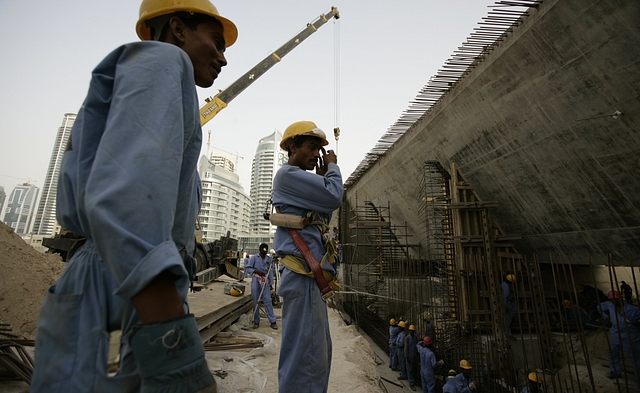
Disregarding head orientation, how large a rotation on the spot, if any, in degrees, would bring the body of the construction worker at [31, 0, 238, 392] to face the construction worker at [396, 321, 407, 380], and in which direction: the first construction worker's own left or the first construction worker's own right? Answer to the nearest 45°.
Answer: approximately 45° to the first construction worker's own left

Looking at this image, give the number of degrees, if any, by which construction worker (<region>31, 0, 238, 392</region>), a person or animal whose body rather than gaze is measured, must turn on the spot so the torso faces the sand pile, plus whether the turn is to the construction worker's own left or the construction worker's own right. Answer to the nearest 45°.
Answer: approximately 90° to the construction worker's own left

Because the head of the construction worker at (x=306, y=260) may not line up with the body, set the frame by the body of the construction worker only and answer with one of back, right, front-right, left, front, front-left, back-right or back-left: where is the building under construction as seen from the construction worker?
front-left

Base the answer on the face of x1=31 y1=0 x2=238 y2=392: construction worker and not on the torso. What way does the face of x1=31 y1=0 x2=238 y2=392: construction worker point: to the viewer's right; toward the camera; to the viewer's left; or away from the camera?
to the viewer's right

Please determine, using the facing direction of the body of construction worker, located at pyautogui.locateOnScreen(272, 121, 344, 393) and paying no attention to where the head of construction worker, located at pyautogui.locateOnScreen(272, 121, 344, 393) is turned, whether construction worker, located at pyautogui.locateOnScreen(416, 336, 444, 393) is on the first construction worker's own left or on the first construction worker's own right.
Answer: on the first construction worker's own left

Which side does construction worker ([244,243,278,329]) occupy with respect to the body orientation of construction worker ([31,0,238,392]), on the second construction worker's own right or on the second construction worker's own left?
on the second construction worker's own left

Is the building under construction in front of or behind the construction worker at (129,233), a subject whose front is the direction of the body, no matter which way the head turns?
in front

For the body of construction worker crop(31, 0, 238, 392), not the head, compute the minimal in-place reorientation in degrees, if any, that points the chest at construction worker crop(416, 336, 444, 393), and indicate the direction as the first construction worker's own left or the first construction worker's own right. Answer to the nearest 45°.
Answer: approximately 45° to the first construction worker's own left

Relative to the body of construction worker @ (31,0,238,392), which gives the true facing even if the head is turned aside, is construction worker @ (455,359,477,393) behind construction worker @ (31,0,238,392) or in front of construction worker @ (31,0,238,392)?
in front

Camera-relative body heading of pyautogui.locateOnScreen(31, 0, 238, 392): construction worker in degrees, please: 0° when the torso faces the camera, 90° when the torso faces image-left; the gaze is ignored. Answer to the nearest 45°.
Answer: approximately 270°

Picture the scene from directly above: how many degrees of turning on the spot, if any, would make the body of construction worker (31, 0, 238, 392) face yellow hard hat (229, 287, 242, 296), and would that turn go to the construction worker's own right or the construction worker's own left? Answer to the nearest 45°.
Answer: approximately 90° to the construction worker's own left

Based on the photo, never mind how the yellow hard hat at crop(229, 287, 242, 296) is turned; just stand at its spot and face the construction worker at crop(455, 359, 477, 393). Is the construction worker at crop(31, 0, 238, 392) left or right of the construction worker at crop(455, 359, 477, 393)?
right
